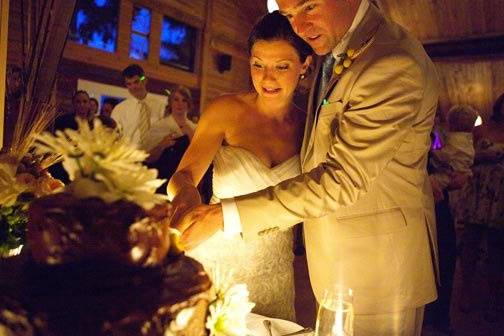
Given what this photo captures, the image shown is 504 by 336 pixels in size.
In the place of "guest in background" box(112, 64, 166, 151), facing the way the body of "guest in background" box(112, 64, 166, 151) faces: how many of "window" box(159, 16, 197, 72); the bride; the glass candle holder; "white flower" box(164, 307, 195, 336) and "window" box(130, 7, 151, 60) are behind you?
2

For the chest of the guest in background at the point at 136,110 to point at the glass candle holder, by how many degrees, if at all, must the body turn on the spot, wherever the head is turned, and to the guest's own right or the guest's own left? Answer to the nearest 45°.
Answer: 0° — they already face it

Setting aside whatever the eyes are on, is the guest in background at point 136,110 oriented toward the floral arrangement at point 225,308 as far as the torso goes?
yes

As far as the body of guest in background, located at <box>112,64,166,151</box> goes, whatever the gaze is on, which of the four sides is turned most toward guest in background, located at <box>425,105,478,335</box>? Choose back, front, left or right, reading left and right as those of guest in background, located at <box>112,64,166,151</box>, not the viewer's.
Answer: left

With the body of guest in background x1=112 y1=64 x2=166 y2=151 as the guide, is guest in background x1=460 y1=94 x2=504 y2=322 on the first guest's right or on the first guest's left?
on the first guest's left

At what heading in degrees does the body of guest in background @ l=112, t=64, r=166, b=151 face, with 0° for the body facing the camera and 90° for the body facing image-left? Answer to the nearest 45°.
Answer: approximately 0°

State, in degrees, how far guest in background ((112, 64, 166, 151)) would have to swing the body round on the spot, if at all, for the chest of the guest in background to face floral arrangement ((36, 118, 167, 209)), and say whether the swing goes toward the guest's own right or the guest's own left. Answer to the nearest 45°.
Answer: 0° — they already face it

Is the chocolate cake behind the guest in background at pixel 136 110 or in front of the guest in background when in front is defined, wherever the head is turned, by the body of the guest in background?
in front

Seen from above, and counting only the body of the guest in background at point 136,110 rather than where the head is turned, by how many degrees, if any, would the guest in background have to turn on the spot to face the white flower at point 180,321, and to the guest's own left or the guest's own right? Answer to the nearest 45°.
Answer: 0° — they already face it

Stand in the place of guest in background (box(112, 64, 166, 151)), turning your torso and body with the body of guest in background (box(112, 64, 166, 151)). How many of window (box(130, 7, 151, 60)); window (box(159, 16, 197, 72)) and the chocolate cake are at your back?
2

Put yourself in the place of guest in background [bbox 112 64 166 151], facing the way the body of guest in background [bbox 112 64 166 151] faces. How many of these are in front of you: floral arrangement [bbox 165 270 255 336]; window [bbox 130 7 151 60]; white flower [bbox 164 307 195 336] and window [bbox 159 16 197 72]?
2

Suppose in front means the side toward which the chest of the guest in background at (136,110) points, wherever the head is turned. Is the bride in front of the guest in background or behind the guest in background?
in front

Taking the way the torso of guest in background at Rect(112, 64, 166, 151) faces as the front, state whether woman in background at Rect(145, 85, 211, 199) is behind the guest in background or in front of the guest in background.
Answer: in front
